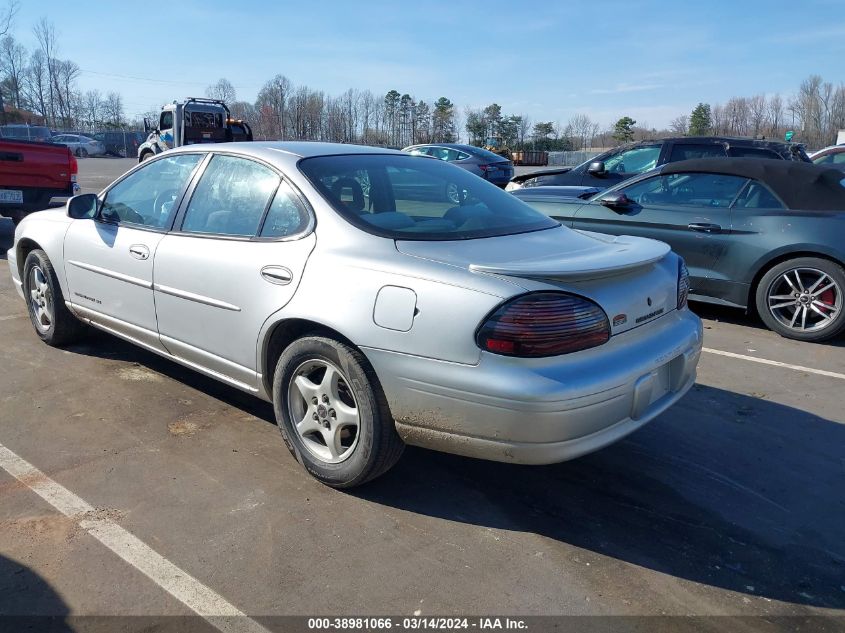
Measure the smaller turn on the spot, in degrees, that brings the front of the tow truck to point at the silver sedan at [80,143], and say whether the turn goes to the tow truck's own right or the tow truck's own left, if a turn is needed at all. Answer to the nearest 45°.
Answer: approximately 45° to the tow truck's own right

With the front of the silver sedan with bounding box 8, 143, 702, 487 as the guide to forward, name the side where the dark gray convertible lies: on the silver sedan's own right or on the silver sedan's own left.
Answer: on the silver sedan's own right

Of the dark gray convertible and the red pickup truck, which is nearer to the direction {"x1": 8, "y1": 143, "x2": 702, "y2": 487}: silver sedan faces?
the red pickup truck

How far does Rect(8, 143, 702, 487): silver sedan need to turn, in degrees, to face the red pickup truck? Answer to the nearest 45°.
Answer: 0° — it already faces it

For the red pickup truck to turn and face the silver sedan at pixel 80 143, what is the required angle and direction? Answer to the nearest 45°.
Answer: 0° — it already faces it

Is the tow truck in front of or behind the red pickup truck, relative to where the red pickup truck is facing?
in front

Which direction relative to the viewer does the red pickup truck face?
away from the camera

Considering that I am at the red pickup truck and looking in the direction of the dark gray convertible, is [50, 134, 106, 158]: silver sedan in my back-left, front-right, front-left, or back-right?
back-left

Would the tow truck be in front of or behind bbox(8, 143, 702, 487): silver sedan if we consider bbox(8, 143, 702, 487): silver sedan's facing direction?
in front

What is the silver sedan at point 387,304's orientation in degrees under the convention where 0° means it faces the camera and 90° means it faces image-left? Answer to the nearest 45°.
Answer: approximately 135°

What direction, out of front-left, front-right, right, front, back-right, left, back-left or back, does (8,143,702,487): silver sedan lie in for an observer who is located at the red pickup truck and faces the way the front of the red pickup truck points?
back

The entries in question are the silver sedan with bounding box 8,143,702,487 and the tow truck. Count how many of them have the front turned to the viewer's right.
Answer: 0
